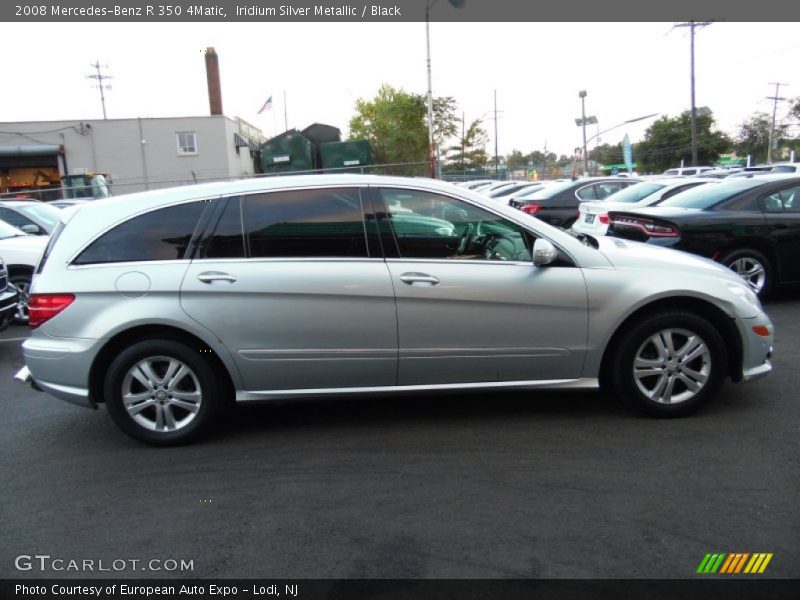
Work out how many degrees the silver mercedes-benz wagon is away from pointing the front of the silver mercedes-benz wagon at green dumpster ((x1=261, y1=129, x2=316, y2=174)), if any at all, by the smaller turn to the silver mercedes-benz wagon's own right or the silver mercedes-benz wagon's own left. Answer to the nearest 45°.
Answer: approximately 90° to the silver mercedes-benz wagon's own left

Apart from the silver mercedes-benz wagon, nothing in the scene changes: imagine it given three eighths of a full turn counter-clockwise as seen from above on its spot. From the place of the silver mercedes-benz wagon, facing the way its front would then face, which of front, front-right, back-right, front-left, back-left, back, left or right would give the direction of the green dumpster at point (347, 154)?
front-right

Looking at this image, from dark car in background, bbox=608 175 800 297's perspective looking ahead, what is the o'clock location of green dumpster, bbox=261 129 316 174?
The green dumpster is roughly at 9 o'clock from the dark car in background.

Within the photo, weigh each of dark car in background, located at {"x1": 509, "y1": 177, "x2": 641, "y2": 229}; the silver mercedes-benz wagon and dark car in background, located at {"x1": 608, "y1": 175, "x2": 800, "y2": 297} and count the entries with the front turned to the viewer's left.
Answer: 0

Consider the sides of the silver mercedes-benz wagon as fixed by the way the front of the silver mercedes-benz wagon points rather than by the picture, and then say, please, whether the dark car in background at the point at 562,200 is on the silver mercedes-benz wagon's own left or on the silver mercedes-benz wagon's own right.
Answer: on the silver mercedes-benz wagon's own left

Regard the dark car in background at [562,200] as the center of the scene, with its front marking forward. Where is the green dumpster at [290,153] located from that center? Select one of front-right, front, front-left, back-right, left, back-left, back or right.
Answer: left

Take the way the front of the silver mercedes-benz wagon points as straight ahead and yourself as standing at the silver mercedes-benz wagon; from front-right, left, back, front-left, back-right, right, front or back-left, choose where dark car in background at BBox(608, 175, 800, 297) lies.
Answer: front-left

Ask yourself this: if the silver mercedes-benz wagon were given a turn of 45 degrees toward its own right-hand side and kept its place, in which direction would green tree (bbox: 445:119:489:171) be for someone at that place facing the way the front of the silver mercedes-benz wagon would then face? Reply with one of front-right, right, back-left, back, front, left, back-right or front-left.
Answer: back-left

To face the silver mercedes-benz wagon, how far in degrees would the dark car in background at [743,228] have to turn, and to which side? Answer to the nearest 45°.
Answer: approximately 180°

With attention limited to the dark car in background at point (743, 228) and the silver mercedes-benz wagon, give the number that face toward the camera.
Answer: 0

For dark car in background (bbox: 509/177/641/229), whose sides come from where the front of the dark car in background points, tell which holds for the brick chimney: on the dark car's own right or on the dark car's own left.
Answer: on the dark car's own left

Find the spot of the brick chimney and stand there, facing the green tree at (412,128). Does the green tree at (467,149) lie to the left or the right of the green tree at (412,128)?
left

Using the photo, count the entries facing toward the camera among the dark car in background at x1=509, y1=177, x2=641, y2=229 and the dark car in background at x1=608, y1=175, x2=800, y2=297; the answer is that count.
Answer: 0

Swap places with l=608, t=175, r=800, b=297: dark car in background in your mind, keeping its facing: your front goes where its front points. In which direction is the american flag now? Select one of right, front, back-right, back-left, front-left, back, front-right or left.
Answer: left

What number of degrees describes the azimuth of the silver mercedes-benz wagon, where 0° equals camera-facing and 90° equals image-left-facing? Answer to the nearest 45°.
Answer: approximately 270°
